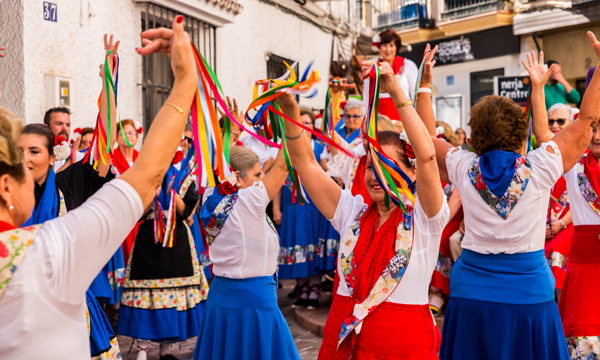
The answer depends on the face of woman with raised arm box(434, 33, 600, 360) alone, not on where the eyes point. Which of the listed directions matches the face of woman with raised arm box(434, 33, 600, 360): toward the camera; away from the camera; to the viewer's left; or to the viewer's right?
away from the camera

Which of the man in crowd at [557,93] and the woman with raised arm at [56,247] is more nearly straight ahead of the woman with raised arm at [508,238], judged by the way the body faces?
the man in crowd

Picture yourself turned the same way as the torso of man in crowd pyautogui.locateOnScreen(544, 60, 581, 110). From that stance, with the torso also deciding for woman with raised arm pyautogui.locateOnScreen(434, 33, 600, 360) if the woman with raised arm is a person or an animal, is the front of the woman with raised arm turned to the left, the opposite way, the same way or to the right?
the opposite way

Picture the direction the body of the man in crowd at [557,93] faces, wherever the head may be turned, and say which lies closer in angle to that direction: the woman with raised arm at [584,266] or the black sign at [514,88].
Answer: the woman with raised arm

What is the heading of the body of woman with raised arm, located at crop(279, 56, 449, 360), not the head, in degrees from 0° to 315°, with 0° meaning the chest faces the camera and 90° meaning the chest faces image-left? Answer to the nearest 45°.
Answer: approximately 45°

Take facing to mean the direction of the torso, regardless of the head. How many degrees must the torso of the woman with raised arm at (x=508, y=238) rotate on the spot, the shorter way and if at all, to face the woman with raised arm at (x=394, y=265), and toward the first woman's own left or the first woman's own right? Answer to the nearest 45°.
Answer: approximately 135° to the first woman's own left

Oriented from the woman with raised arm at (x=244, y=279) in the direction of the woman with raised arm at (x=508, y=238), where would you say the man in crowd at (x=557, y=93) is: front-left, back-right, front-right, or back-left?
front-left

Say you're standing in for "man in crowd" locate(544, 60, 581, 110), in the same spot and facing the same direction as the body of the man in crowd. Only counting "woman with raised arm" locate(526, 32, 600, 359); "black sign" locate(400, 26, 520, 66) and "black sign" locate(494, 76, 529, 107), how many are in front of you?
1

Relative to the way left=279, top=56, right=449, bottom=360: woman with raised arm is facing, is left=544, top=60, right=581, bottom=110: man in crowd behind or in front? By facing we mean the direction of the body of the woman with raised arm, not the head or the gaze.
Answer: behind

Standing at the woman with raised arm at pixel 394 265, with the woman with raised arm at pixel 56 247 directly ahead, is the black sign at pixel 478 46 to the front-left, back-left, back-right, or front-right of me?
back-right

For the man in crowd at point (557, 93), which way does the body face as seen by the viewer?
toward the camera

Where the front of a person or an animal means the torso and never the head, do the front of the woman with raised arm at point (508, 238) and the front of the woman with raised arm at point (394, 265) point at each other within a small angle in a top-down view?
no

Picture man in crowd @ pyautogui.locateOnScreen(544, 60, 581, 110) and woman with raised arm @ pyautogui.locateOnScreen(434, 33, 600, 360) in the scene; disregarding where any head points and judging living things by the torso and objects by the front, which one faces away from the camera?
the woman with raised arm

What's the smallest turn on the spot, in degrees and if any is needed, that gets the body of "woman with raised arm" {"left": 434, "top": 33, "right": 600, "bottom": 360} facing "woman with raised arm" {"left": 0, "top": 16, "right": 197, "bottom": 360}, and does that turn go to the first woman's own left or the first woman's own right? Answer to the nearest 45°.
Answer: approximately 135° to the first woman's own left

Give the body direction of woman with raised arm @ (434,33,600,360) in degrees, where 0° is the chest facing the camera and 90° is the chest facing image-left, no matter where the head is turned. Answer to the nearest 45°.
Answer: approximately 180°

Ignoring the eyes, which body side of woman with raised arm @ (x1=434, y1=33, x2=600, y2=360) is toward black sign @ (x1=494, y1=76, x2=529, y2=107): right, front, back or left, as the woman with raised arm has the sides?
front
